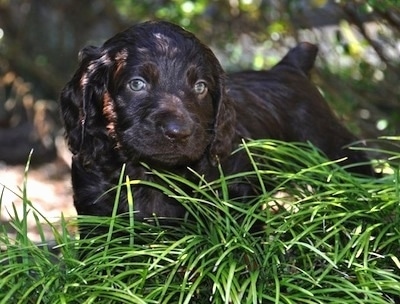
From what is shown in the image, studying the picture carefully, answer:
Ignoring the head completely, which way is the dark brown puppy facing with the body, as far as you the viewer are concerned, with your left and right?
facing the viewer and to the left of the viewer
